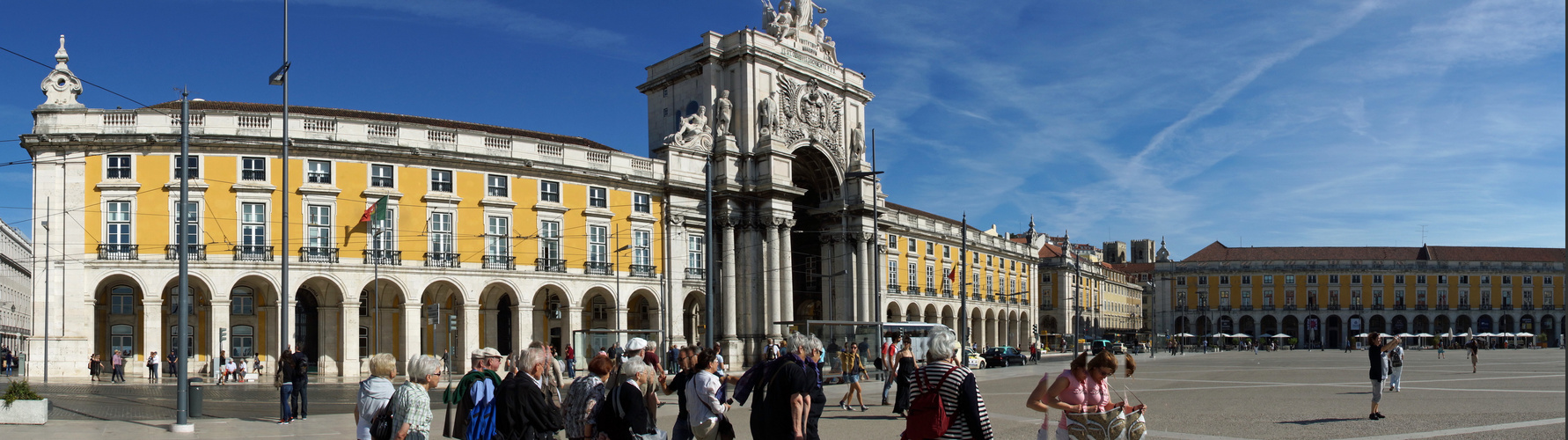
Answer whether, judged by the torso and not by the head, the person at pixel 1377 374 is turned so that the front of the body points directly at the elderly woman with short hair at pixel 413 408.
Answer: no

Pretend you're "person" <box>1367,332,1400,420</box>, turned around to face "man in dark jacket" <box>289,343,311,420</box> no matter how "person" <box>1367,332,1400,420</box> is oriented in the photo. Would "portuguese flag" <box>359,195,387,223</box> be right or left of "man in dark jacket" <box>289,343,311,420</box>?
right

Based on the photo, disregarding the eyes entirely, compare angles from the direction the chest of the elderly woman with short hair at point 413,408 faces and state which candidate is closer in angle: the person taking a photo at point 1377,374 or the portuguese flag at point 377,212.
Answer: the person taking a photo

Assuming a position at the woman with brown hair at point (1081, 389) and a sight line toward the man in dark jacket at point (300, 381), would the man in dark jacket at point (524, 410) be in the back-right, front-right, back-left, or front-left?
front-left
